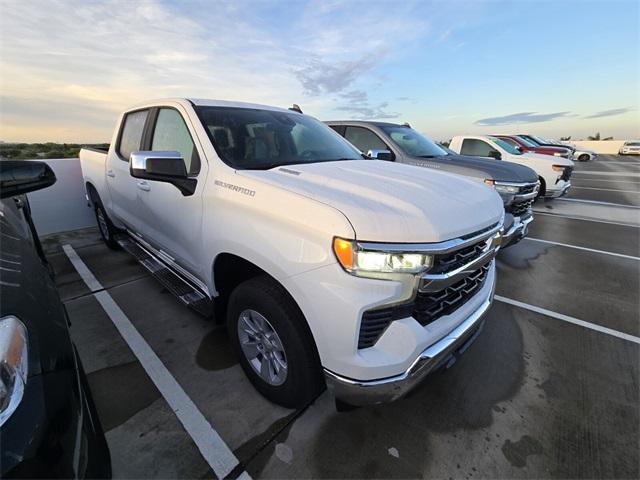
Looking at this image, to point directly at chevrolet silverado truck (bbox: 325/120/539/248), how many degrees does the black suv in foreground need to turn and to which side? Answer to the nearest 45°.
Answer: approximately 90° to its left

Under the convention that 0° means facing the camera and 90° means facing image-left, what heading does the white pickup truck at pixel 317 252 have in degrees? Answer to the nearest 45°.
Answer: approximately 315°

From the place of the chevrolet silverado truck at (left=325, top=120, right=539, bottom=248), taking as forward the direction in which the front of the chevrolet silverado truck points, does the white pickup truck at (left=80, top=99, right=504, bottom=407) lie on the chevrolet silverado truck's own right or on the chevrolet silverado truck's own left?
on the chevrolet silverado truck's own right

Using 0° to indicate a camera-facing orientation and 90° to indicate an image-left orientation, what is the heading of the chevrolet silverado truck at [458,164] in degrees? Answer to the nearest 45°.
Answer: approximately 315°

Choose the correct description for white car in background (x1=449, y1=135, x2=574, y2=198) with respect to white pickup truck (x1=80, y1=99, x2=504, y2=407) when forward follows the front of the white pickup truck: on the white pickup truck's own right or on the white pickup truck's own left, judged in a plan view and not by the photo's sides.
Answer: on the white pickup truck's own left

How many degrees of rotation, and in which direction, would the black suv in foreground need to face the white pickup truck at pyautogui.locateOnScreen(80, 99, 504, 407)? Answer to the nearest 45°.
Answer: approximately 90° to its left

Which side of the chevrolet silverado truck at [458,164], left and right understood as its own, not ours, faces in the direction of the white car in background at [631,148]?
left

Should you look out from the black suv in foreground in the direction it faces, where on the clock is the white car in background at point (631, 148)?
The white car in background is roughly at 9 o'clock from the black suv in foreground.

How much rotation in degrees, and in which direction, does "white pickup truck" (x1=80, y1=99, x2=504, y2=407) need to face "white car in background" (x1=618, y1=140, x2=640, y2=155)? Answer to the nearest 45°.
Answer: approximately 90° to its left
